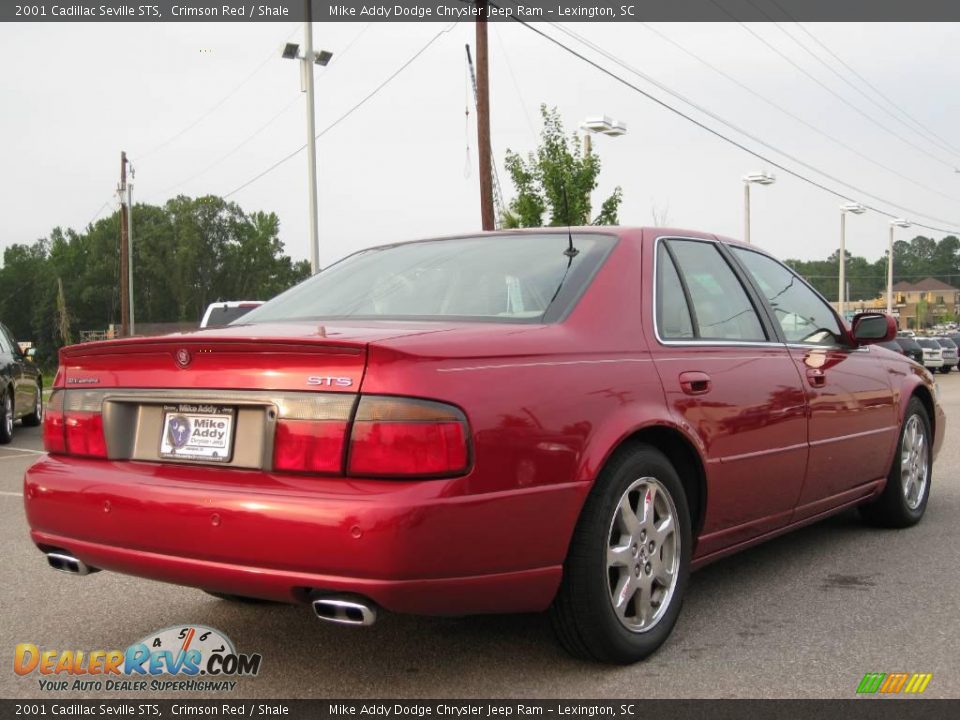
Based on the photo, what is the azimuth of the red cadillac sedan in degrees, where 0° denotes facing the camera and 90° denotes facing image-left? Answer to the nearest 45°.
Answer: approximately 225°

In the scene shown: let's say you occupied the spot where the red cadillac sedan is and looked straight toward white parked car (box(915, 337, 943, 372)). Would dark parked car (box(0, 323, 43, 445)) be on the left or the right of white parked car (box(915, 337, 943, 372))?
left

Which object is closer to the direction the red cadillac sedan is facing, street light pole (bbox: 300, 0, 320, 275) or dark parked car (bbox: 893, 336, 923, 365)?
the dark parked car

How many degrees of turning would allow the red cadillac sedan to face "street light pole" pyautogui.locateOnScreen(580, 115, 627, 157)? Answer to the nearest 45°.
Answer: approximately 45° to its left

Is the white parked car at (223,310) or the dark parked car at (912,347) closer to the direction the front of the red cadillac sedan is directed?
the dark parked car

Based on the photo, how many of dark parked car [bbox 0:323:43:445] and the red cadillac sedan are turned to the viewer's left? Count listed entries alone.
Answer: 0

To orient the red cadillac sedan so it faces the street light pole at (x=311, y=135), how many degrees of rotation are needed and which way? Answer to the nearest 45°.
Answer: approximately 45° to its left

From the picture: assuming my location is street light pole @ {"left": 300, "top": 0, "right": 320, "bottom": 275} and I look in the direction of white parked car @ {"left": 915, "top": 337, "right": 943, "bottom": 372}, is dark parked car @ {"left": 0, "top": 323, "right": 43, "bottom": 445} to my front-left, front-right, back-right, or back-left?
back-right

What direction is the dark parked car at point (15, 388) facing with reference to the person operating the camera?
facing away from the viewer and to the right of the viewer

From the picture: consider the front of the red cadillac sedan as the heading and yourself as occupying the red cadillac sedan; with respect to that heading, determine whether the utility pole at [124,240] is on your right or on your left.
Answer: on your left
